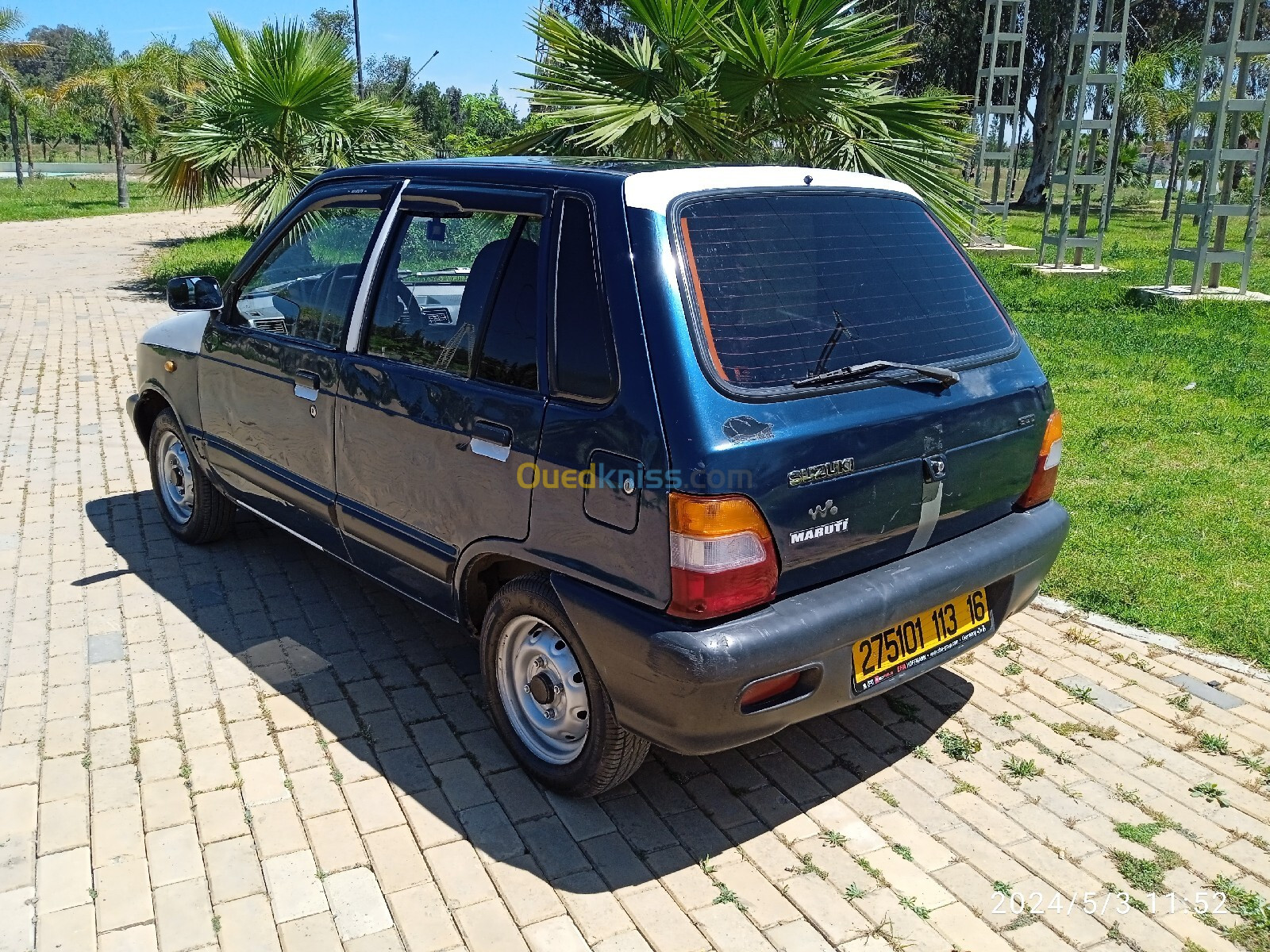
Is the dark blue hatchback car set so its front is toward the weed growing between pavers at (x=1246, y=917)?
no

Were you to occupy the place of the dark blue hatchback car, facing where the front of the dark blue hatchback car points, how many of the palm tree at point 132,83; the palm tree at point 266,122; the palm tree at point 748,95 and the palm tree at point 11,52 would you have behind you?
0

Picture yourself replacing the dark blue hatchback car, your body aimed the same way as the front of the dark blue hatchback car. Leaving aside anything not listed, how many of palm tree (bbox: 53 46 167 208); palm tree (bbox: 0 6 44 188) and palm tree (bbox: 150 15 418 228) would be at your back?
0

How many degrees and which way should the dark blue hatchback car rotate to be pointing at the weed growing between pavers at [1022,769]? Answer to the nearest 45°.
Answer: approximately 135° to its right

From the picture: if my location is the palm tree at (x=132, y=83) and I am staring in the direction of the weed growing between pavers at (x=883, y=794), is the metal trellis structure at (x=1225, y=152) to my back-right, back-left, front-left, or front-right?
front-left

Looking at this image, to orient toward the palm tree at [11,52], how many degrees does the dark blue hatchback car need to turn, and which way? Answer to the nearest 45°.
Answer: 0° — it already faces it

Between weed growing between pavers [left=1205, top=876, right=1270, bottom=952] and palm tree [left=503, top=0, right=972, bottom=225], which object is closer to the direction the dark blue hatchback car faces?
the palm tree

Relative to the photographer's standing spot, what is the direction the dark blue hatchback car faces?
facing away from the viewer and to the left of the viewer

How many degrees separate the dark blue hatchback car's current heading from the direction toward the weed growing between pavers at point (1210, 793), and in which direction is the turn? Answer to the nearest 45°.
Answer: approximately 135° to its right

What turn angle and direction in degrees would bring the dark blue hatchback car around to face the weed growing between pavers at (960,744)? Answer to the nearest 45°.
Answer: approximately 135° to its right

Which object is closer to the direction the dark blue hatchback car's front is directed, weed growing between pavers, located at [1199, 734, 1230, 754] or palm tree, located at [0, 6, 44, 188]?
the palm tree

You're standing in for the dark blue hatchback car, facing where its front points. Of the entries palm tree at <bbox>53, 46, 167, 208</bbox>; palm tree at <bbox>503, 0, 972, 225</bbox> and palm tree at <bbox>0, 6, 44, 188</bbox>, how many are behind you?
0

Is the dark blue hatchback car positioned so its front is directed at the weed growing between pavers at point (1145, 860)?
no

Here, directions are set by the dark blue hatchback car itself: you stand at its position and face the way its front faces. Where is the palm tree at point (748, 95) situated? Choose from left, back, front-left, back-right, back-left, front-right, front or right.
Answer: front-right

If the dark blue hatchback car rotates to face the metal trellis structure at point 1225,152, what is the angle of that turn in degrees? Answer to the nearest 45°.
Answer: approximately 90° to its right
